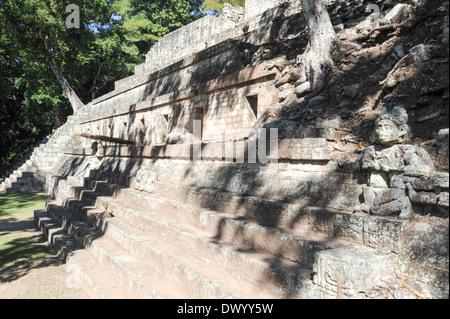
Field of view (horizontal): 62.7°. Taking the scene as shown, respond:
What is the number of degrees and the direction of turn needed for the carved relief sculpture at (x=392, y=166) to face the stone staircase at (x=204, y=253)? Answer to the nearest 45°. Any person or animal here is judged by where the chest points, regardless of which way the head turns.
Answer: approximately 45° to its right

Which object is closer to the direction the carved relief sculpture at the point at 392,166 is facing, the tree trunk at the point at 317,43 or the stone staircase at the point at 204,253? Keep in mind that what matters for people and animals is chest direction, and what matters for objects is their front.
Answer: the stone staircase

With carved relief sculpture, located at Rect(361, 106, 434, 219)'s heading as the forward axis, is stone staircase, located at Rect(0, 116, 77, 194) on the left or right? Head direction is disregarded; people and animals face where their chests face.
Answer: on its right

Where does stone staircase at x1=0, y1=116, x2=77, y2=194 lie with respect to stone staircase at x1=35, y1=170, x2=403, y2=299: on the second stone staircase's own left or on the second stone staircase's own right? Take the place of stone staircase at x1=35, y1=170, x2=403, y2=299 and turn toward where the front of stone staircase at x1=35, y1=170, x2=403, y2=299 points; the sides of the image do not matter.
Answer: on the second stone staircase's own right

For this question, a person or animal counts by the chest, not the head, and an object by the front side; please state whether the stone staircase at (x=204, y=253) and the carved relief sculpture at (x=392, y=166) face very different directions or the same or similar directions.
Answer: same or similar directions

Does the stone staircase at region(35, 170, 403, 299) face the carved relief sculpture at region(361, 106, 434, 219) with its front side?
no

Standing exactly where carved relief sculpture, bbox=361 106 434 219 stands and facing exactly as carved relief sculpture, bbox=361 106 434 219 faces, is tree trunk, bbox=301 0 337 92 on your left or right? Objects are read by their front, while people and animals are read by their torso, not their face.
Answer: on your right

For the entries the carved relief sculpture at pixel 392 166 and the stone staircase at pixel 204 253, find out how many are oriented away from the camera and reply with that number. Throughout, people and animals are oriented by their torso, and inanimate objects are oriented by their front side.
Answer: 0

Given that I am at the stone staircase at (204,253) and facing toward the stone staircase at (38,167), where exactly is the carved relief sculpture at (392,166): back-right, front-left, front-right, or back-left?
back-right

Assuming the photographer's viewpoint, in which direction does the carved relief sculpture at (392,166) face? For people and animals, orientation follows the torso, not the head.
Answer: facing the viewer and to the left of the viewer
